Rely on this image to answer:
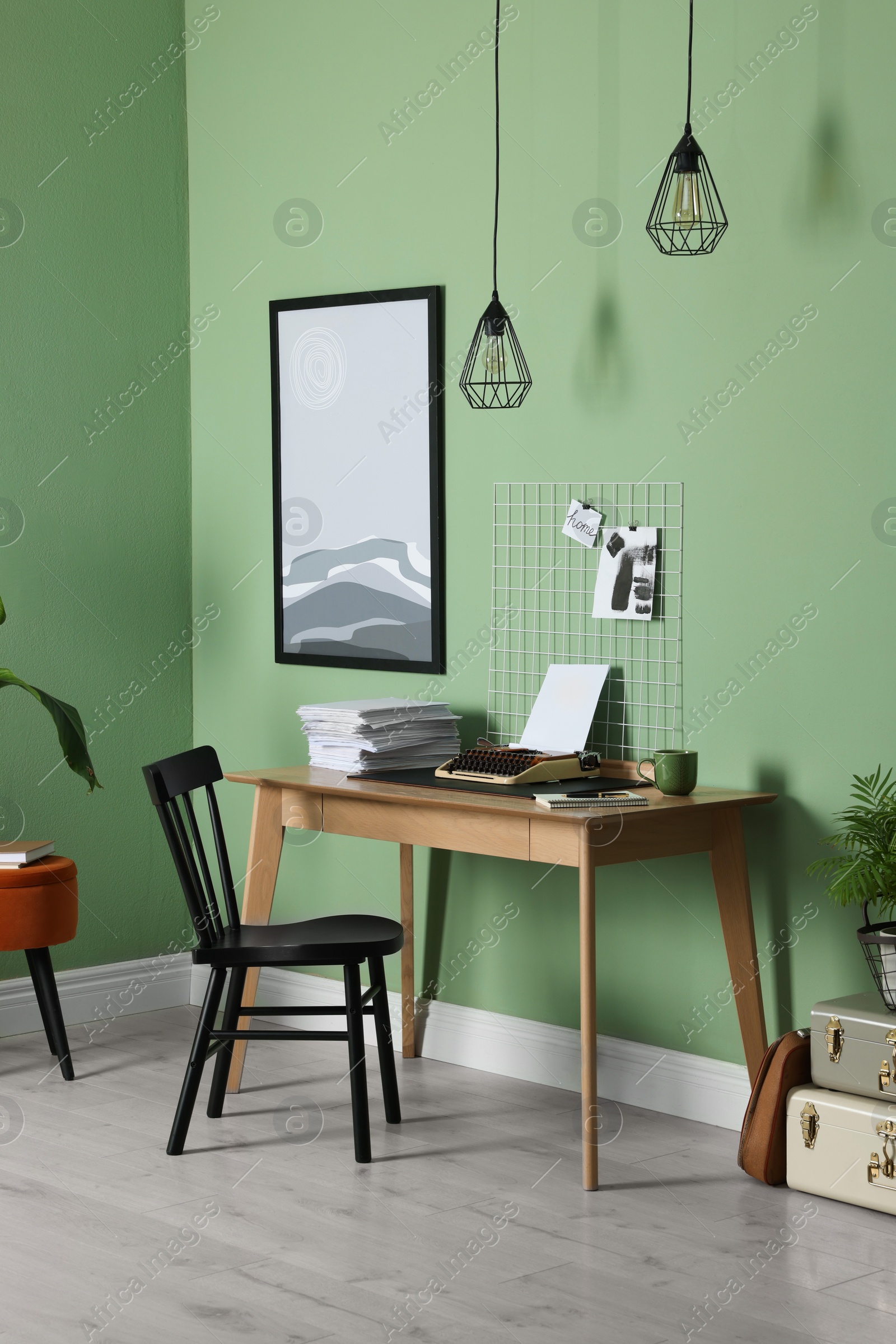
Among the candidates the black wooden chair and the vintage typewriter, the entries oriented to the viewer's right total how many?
1

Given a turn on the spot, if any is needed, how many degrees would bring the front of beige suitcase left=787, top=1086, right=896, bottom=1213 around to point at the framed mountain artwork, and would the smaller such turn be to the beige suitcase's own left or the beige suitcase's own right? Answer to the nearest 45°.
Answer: approximately 90° to the beige suitcase's own right

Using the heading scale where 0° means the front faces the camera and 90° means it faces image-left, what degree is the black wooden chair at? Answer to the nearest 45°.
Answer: approximately 270°

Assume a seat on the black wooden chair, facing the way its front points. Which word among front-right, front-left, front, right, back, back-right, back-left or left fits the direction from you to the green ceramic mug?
front

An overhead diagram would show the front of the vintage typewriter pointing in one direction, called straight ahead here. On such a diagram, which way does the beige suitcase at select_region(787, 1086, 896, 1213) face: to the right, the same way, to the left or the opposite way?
the same way

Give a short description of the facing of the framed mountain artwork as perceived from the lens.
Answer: facing the viewer and to the left of the viewer

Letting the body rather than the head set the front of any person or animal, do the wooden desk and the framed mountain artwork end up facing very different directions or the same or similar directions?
same or similar directions

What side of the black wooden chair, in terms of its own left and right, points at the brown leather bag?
front

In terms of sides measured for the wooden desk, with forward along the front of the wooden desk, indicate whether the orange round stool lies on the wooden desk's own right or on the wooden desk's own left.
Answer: on the wooden desk's own right

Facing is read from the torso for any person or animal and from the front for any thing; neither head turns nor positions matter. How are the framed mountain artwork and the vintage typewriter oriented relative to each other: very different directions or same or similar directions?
same or similar directions

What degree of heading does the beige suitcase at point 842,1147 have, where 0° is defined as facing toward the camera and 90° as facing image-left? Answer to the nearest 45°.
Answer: approximately 45°

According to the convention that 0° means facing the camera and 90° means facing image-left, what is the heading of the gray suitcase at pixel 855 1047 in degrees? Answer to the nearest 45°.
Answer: approximately 45°
